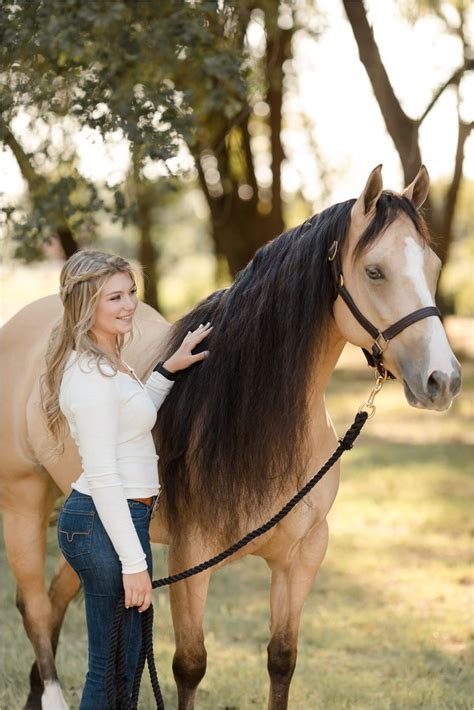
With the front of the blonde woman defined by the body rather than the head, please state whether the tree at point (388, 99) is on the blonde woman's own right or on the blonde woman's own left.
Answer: on the blonde woman's own left

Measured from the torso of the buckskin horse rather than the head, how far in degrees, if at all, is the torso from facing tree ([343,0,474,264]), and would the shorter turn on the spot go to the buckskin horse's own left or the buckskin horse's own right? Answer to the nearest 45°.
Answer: approximately 135° to the buckskin horse's own left

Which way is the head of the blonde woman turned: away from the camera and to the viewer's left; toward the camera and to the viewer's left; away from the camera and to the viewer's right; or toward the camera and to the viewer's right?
toward the camera and to the viewer's right

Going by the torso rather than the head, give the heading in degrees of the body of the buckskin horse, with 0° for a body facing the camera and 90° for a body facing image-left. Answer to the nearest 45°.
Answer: approximately 315°

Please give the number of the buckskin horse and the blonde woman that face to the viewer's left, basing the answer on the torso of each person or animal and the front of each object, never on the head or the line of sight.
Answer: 0

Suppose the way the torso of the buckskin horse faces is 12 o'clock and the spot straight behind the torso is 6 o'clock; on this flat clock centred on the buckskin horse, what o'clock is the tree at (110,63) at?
The tree is roughly at 7 o'clock from the buckskin horse.
